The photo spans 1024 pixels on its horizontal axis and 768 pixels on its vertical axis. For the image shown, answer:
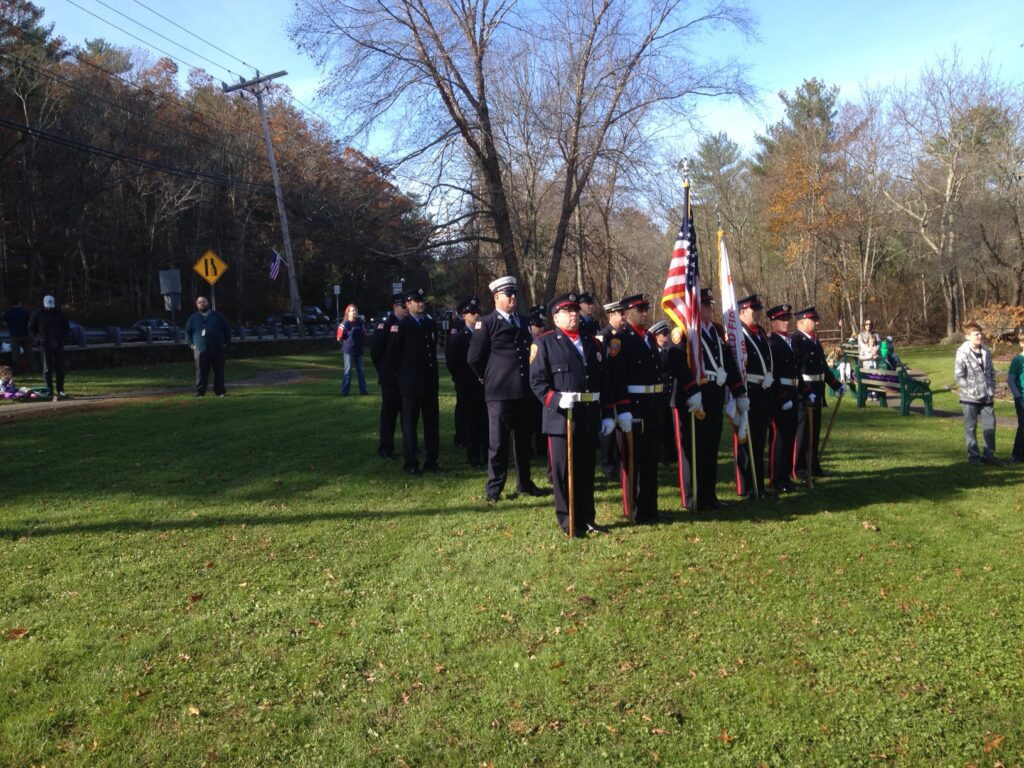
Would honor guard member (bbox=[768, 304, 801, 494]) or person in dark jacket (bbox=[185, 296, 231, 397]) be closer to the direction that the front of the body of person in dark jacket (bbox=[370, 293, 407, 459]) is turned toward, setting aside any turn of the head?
the honor guard member

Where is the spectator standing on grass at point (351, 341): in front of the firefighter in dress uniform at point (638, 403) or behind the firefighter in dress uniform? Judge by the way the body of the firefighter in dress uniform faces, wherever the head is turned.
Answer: behind

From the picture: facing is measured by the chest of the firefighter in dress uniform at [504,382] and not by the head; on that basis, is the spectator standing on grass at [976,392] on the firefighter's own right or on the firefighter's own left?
on the firefighter's own left

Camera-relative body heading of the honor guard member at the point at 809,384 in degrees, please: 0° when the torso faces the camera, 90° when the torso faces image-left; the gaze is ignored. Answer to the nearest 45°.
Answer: approximately 315°

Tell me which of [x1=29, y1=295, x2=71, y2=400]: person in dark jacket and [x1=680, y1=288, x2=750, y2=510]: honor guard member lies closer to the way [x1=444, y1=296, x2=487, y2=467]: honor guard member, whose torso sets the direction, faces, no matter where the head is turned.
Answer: the honor guard member

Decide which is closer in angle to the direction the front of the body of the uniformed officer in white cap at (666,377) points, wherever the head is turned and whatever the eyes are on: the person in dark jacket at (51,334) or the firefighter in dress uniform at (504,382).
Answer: the firefighter in dress uniform

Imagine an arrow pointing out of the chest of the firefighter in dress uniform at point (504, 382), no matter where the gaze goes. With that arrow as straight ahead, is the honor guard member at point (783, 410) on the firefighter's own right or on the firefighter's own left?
on the firefighter's own left
